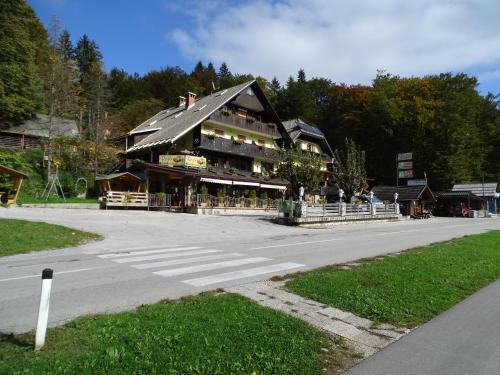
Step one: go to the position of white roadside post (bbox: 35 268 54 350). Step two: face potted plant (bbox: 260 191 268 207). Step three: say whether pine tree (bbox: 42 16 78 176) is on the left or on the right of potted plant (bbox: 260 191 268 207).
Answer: left

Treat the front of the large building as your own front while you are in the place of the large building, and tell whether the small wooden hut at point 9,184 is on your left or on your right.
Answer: on your right

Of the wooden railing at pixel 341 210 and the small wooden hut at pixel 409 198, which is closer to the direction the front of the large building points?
the wooden railing

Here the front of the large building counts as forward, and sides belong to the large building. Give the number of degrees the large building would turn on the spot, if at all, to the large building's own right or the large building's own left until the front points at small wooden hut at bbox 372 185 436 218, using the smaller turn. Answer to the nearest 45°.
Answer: approximately 45° to the large building's own left

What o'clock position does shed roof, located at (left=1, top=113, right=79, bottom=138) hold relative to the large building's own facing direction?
The shed roof is roughly at 5 o'clock from the large building.

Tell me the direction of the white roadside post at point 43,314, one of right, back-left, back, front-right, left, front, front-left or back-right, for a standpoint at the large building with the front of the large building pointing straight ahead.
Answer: front-right

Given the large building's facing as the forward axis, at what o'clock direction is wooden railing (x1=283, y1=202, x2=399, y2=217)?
The wooden railing is roughly at 12 o'clock from the large building.

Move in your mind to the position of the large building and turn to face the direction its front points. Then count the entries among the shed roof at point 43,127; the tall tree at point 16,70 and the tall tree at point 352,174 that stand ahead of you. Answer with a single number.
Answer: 1

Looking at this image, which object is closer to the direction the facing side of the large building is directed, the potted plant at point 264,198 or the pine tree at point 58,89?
the potted plant
